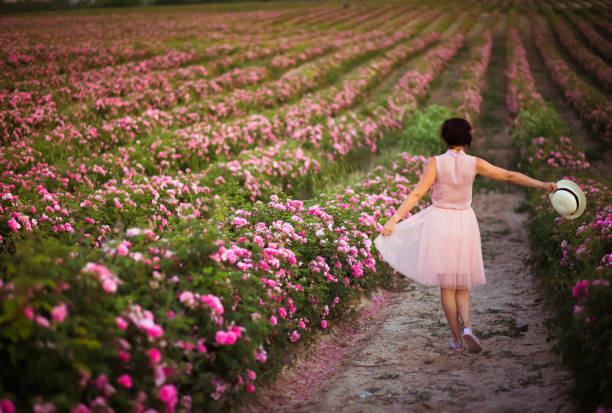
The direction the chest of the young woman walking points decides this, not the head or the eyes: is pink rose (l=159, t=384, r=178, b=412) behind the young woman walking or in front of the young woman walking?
behind

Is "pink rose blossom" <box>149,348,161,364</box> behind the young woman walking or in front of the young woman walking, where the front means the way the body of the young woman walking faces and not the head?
behind

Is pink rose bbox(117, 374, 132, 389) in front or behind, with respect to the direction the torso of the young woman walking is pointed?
behind

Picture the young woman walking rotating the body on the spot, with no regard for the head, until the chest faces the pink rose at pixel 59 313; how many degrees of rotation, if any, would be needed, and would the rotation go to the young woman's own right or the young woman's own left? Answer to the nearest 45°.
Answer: approximately 135° to the young woman's own left

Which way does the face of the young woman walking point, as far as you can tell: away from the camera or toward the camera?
away from the camera

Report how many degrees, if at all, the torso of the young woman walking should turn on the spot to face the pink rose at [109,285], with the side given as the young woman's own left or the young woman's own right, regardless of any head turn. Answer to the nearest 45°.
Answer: approximately 135° to the young woman's own left

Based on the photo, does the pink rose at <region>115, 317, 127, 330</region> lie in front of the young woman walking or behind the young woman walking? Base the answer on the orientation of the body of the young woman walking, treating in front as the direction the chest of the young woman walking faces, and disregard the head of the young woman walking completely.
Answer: behind

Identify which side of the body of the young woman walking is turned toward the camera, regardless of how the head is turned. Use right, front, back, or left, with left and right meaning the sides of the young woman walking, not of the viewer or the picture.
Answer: back

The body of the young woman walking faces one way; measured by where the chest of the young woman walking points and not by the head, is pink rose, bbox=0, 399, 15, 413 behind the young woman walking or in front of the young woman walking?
behind
